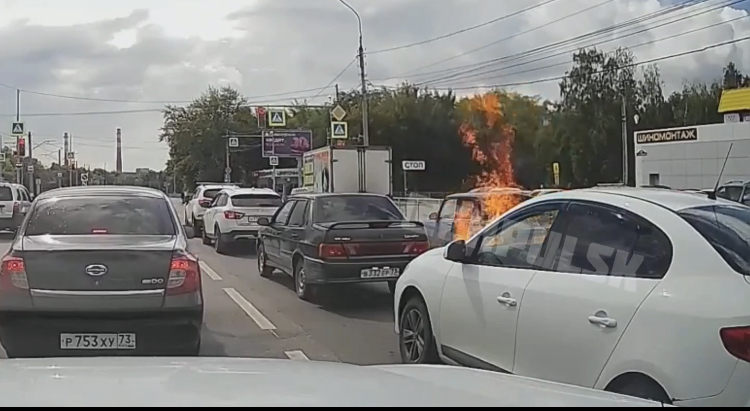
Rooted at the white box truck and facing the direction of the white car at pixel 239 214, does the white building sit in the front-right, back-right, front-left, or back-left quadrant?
back-left

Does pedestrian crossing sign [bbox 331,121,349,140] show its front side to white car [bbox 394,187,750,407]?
yes

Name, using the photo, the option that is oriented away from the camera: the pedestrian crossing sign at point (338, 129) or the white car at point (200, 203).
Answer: the white car

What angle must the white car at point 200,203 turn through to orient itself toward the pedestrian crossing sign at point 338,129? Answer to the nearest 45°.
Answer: approximately 45° to its right

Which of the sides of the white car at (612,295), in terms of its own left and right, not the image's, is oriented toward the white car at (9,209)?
front

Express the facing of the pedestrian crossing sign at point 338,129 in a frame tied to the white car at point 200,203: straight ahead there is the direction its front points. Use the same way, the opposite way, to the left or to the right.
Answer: the opposite way

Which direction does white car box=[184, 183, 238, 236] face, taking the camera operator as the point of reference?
facing away from the viewer

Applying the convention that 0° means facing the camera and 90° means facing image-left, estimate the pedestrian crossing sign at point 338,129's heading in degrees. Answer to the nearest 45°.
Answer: approximately 0°

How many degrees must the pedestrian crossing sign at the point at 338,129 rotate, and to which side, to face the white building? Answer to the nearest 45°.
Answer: approximately 90° to its left

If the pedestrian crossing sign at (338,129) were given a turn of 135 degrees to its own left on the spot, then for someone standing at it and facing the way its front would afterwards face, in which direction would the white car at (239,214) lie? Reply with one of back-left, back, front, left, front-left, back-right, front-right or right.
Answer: back-right

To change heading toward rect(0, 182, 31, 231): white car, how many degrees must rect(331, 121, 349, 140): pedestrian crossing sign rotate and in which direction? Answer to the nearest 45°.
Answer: approximately 45° to its right

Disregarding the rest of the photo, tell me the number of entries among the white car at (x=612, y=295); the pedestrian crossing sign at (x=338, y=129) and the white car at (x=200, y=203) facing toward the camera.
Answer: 1

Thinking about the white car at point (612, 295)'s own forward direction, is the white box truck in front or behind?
in front

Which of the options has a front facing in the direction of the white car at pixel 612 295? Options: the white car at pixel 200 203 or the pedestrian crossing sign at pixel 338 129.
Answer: the pedestrian crossing sign

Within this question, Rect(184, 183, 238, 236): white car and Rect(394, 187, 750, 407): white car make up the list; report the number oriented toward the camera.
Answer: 0

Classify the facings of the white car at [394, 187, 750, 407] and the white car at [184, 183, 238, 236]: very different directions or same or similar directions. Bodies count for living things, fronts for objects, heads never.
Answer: same or similar directions
